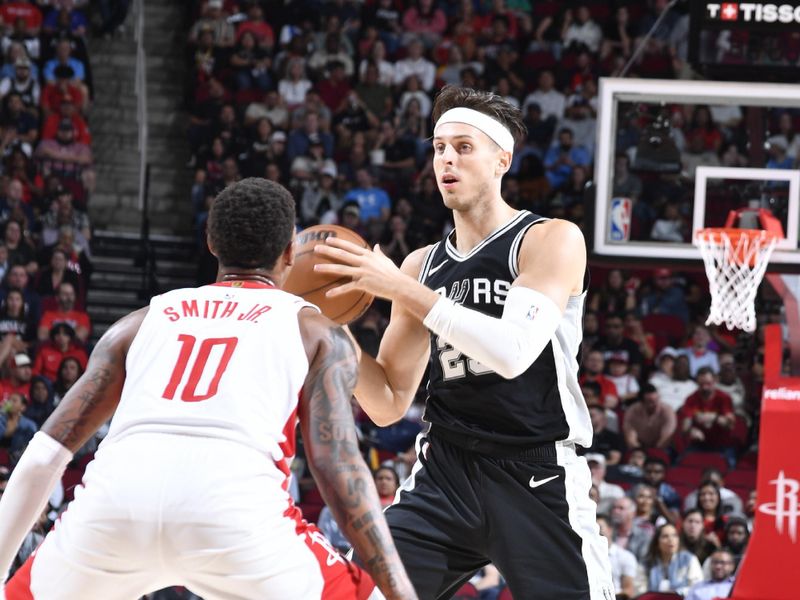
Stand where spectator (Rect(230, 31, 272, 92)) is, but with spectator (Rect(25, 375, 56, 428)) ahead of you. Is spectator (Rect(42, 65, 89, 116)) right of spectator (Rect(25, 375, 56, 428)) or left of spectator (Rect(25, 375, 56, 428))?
right

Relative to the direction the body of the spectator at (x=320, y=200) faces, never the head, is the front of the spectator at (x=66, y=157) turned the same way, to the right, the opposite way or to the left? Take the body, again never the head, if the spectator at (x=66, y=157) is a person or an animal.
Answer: the same way

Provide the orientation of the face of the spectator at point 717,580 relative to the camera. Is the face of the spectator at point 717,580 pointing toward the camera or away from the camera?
toward the camera

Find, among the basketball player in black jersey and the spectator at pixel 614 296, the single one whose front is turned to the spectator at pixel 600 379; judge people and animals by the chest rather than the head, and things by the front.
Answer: the spectator at pixel 614 296

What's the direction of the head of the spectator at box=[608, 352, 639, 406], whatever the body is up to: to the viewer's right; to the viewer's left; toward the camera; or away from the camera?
toward the camera

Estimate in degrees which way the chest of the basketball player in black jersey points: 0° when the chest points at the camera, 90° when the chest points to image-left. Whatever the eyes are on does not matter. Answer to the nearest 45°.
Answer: approximately 45°

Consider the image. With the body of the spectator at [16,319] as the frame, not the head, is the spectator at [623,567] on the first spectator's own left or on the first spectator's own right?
on the first spectator's own left

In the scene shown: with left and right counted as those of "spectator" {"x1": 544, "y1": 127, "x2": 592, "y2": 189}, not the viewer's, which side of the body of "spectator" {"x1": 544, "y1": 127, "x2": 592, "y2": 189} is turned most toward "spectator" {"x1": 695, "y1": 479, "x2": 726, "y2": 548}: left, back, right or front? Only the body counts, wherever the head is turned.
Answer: front

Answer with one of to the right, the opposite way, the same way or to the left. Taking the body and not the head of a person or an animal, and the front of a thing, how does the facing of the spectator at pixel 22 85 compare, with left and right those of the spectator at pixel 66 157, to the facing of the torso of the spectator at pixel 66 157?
the same way

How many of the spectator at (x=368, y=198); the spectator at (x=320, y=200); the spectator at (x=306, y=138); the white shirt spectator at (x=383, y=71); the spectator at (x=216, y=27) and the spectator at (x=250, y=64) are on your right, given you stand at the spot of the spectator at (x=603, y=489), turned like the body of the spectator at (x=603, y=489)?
6

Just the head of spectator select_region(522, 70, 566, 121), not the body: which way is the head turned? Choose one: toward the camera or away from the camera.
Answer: toward the camera

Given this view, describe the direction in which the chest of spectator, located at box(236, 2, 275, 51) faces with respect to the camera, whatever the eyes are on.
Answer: toward the camera

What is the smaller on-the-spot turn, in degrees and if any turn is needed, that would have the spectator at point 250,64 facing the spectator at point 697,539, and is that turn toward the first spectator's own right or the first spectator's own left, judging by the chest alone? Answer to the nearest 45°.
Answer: approximately 45° to the first spectator's own left

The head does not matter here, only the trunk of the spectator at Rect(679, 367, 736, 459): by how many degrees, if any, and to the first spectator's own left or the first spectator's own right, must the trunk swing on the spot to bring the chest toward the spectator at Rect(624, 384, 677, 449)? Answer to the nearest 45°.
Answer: approximately 45° to the first spectator's own right

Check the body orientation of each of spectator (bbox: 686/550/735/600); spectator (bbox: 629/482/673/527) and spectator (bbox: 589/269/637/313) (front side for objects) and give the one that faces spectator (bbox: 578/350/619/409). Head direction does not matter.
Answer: spectator (bbox: 589/269/637/313)

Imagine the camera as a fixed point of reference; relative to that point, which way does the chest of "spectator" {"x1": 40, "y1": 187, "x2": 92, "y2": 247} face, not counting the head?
toward the camera

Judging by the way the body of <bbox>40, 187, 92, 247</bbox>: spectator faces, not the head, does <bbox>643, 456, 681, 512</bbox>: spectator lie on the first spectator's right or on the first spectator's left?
on the first spectator's left

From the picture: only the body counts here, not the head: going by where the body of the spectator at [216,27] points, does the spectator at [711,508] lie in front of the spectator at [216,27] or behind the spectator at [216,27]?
in front

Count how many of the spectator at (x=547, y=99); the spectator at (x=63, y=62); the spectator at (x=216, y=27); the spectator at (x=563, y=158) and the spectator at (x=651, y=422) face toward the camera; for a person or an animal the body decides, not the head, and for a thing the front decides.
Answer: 5
